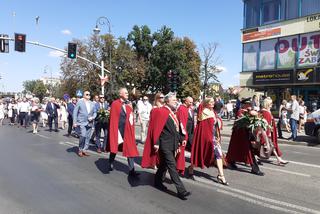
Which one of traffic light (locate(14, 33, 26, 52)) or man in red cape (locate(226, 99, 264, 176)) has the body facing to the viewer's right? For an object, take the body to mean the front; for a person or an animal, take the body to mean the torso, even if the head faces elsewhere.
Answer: the man in red cape

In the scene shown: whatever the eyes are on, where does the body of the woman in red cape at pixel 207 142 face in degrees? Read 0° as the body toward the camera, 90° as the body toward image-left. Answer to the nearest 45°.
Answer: approximately 315°

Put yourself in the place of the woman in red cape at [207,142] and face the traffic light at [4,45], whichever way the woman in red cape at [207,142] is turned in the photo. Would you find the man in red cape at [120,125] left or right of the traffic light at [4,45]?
left

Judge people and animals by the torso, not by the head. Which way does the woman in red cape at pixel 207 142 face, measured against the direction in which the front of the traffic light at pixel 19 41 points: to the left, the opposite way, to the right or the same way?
the same way

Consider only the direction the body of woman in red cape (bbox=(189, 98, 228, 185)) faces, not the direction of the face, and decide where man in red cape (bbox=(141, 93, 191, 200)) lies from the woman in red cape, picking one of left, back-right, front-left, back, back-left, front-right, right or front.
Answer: right

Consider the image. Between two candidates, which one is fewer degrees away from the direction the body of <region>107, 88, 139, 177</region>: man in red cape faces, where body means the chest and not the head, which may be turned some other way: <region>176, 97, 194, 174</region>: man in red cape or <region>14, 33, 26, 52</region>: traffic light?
the man in red cape

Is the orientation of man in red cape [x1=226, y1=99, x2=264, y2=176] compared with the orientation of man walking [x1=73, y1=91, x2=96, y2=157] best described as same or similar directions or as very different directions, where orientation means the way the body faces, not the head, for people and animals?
same or similar directions

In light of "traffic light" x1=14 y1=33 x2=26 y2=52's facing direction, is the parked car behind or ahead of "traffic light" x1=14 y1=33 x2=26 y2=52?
ahead

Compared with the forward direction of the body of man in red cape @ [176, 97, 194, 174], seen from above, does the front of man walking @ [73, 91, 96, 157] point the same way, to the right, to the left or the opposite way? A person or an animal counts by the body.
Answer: the same way

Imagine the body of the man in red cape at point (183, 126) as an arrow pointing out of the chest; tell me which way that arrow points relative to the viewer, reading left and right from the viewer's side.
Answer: facing the viewer and to the right of the viewer
